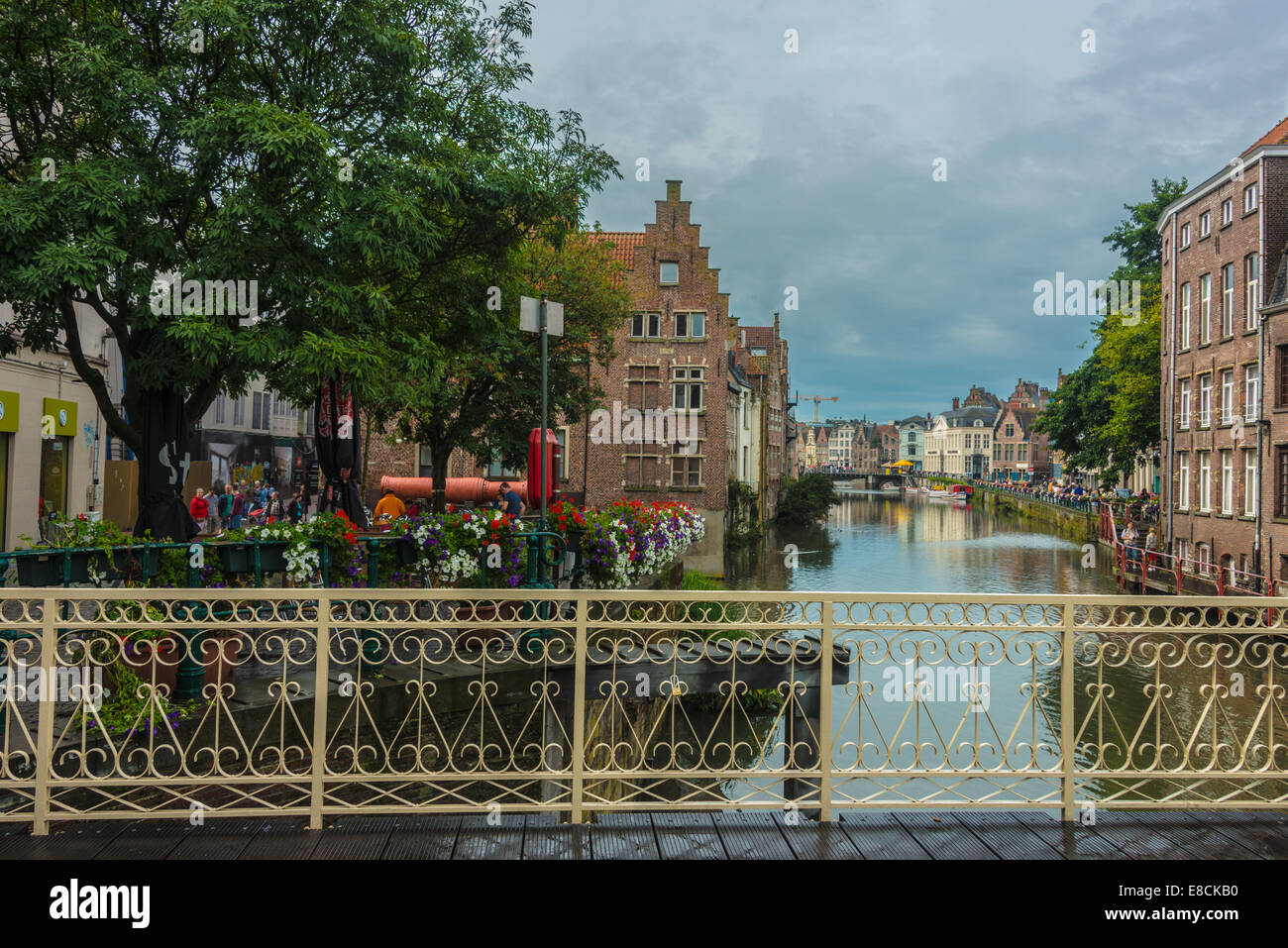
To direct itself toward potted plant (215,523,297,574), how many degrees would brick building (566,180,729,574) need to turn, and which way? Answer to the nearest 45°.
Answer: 0° — it already faces it

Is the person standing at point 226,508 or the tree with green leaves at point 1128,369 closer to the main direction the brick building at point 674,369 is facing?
the person standing

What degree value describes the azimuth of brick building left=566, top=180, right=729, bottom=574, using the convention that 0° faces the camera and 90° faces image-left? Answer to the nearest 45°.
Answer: approximately 0°

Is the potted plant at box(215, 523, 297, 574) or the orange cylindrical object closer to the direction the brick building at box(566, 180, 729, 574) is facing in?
the potted plant

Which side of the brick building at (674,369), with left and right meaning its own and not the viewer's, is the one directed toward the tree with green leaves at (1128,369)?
left
